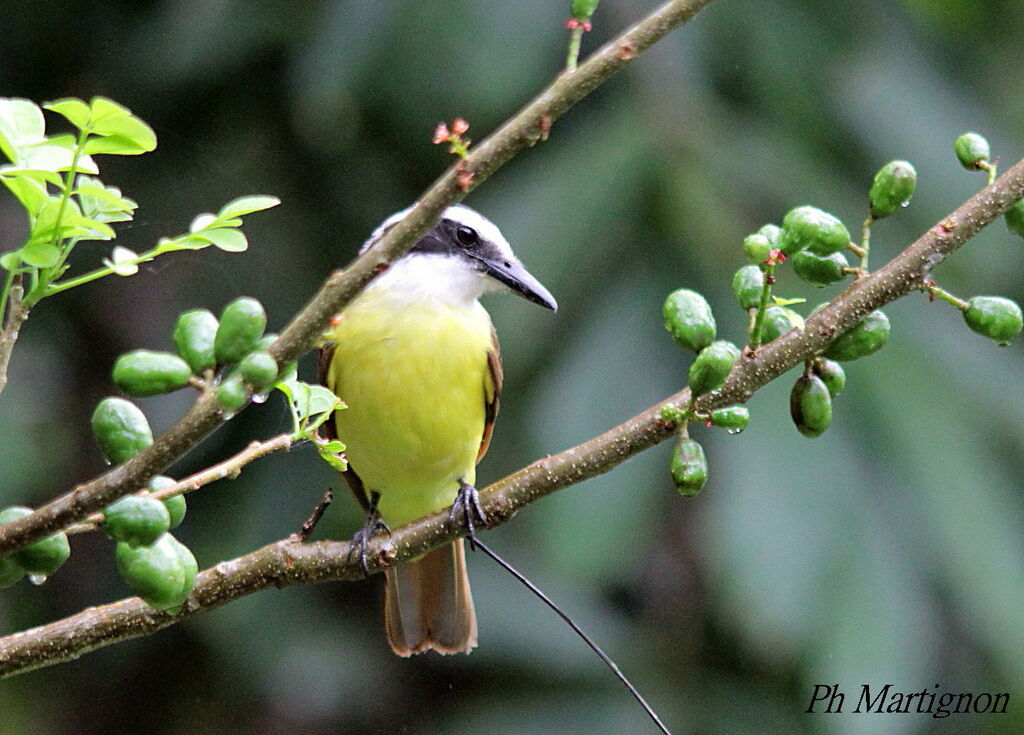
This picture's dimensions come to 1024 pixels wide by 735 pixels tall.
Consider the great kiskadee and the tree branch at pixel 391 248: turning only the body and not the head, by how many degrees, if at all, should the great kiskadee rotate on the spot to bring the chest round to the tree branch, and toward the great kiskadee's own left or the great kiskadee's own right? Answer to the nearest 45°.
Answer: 0° — it already faces it

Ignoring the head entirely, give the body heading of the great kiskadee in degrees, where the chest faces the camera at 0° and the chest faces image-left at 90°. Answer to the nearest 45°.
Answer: approximately 0°
